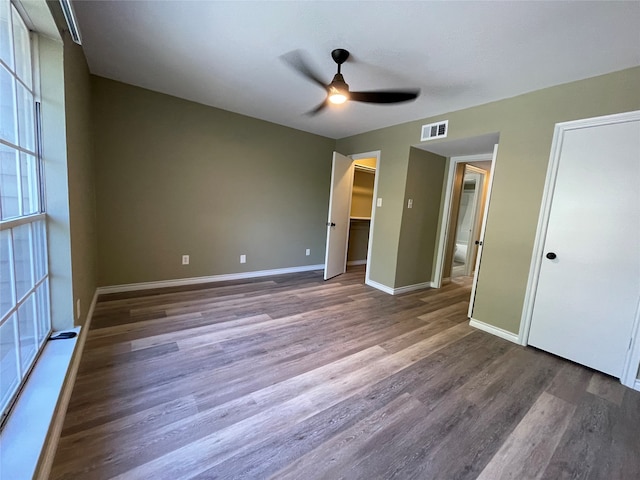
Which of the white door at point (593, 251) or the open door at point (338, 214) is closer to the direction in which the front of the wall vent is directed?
the open door

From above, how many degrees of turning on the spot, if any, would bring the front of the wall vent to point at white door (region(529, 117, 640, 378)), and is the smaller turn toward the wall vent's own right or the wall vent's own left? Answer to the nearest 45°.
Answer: approximately 90° to the wall vent's own left

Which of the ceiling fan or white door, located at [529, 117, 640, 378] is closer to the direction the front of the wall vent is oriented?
the ceiling fan

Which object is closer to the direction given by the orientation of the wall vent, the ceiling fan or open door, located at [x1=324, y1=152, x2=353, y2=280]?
the ceiling fan

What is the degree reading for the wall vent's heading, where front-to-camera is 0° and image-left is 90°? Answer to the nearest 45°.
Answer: approximately 45°

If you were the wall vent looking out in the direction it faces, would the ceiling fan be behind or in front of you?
in front

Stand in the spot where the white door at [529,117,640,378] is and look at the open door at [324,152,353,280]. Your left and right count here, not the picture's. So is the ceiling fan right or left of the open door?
left

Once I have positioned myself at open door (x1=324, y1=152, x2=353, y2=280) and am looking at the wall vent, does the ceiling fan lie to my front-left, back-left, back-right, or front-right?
front-right
